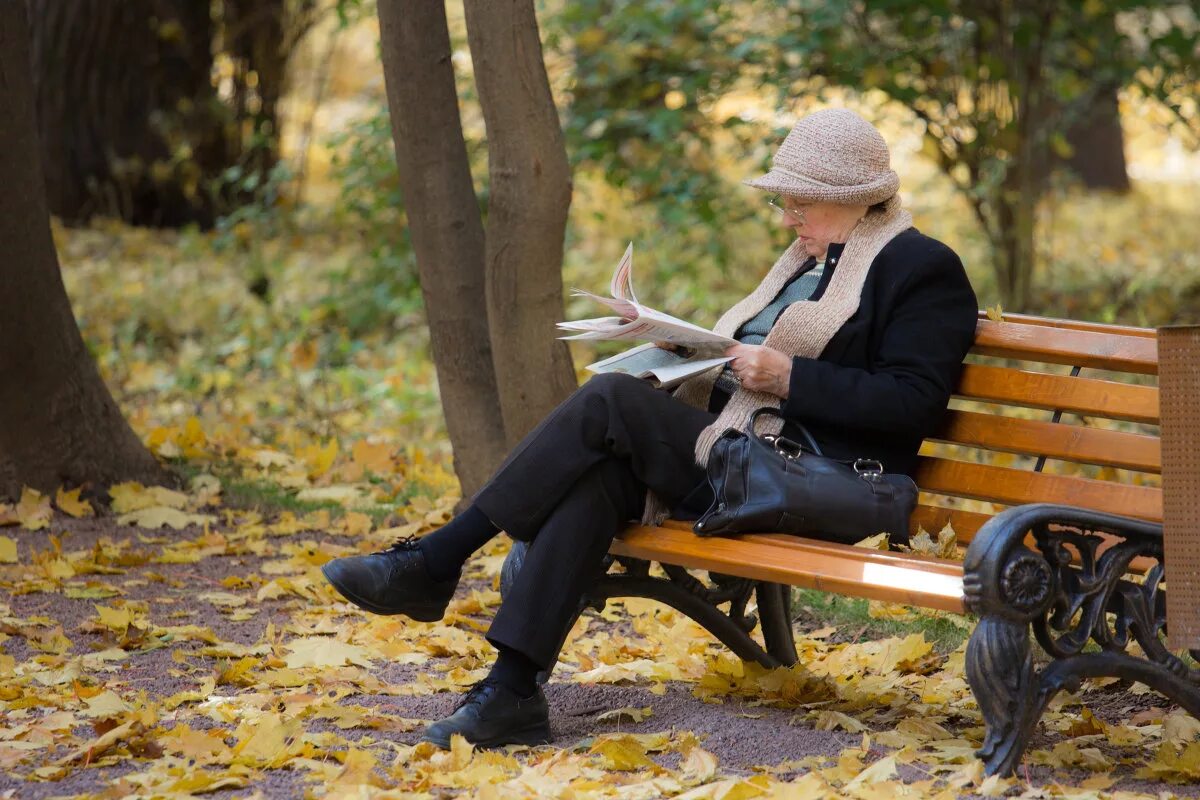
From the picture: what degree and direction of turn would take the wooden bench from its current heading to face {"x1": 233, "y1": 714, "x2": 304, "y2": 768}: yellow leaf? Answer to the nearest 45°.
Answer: approximately 45° to its right

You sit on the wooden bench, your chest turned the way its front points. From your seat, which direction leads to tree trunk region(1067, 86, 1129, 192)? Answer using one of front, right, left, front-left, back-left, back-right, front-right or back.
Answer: back-right

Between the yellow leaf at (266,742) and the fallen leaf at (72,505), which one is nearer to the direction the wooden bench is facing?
the yellow leaf

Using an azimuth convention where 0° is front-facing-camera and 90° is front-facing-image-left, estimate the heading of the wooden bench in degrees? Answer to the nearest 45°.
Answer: approximately 45°

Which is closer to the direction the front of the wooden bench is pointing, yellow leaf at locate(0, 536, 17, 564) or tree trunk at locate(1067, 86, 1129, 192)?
the yellow leaf

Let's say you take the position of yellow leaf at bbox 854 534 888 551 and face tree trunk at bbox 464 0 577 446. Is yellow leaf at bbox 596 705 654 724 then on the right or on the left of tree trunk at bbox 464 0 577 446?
left

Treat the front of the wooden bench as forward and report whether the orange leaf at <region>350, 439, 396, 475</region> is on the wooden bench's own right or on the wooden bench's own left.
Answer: on the wooden bench's own right

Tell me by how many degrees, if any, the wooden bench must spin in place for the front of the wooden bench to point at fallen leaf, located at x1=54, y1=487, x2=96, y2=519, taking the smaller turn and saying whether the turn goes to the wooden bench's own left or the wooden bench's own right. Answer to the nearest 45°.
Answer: approximately 90° to the wooden bench's own right

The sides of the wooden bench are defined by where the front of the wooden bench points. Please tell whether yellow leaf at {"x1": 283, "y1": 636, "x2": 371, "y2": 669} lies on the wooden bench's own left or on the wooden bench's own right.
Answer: on the wooden bench's own right

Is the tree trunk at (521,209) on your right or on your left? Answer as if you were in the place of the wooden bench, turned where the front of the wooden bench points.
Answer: on your right

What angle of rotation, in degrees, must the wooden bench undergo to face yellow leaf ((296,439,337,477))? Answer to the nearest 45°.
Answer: approximately 90° to its right
